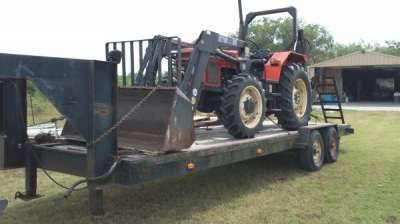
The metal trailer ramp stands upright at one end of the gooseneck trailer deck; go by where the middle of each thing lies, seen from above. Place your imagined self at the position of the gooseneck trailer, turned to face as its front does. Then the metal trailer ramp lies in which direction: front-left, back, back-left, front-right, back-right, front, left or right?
back

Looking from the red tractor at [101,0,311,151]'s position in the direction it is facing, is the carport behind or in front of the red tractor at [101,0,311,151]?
behind

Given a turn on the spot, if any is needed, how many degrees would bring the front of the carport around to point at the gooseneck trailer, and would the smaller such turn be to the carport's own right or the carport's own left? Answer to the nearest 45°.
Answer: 0° — it already faces it

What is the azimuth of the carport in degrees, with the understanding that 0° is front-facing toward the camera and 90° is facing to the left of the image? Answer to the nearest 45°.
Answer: approximately 0°

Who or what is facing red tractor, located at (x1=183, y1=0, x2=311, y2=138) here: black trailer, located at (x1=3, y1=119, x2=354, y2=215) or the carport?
the carport

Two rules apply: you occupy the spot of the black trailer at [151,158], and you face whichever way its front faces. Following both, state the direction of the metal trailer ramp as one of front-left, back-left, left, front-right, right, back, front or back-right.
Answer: back

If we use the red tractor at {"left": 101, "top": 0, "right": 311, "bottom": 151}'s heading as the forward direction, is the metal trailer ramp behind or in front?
behind

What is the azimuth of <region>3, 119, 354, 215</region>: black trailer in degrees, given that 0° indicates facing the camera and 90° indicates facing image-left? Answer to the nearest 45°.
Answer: approximately 45°
